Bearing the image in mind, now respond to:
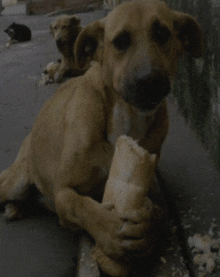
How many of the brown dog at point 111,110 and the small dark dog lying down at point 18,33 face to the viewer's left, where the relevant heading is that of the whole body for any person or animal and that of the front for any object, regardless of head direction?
1

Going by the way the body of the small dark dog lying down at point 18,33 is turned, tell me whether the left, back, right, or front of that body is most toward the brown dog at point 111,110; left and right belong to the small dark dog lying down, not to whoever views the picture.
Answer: left

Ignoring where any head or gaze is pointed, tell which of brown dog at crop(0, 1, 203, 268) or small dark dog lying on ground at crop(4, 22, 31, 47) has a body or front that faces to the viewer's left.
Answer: the small dark dog lying on ground

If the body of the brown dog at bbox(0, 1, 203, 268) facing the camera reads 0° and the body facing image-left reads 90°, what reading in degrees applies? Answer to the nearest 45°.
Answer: approximately 315°

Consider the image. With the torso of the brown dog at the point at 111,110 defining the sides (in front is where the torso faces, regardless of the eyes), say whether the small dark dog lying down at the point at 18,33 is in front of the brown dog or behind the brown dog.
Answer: behind

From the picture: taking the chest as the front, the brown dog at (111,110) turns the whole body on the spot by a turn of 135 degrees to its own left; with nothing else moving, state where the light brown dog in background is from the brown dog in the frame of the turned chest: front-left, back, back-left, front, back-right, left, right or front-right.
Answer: front

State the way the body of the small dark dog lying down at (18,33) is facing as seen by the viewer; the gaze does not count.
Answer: to the viewer's left
